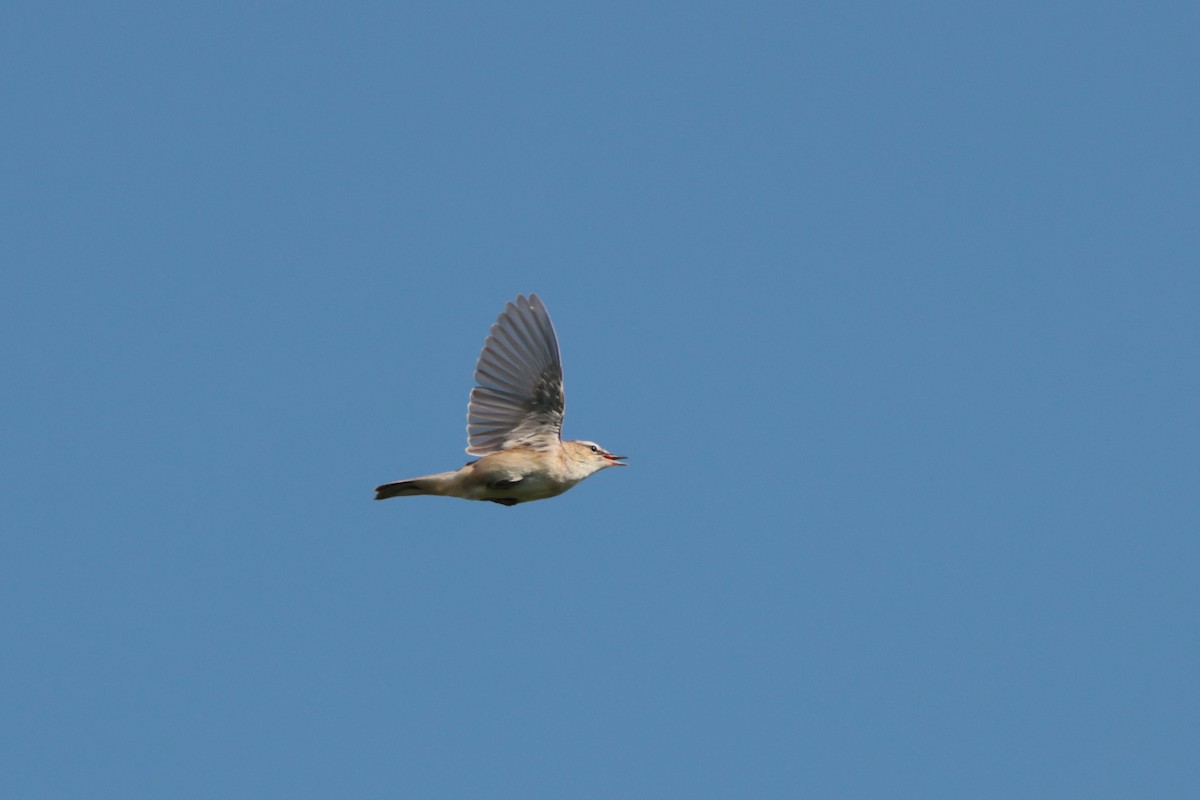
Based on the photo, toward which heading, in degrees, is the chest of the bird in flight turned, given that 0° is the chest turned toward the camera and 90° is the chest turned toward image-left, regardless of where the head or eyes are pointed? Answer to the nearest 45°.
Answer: approximately 270°
